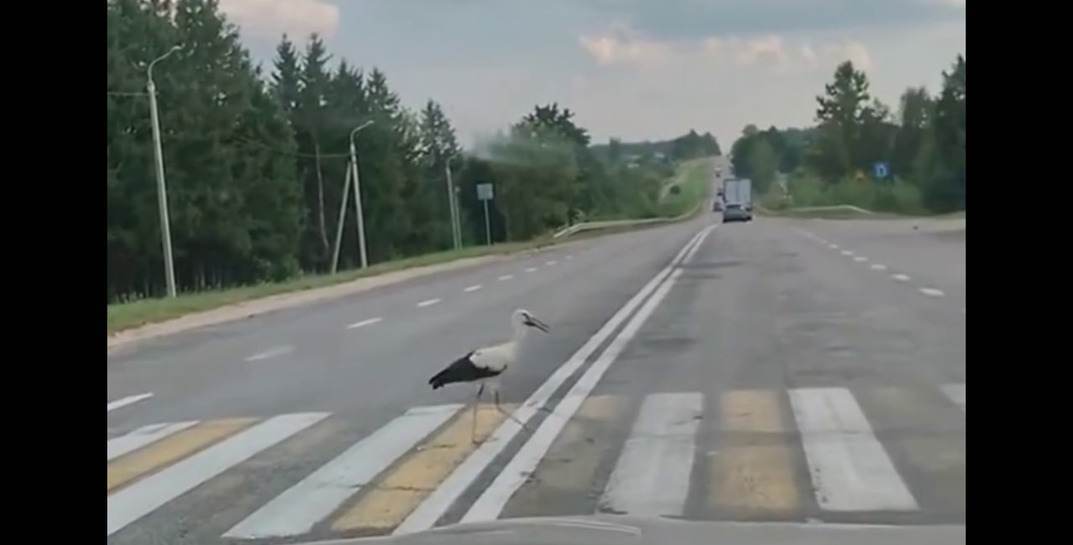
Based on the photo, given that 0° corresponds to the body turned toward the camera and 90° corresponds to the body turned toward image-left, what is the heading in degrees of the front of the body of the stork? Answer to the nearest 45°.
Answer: approximately 270°

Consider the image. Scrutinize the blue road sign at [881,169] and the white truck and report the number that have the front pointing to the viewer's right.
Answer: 0

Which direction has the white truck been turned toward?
away from the camera

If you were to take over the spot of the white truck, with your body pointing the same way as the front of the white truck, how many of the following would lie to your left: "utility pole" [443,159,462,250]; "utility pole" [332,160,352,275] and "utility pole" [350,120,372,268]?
3

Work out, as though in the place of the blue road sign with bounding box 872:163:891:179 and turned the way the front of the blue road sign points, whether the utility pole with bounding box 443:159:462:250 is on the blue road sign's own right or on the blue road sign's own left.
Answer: on the blue road sign's own right

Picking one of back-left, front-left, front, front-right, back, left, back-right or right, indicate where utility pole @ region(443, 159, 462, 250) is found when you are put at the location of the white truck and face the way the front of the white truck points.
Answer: left

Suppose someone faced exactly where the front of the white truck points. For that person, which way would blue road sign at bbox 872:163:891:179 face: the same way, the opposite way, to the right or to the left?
the opposite way

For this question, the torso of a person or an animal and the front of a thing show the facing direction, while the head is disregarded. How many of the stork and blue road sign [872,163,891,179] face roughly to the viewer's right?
1
